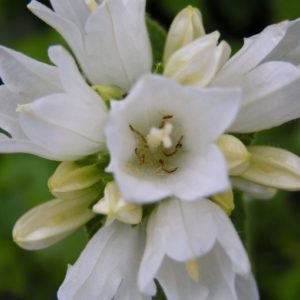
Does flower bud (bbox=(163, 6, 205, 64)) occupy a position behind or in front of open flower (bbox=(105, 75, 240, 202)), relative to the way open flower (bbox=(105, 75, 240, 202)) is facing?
behind

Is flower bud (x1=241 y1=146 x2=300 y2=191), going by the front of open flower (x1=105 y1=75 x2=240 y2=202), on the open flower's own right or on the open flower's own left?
on the open flower's own left

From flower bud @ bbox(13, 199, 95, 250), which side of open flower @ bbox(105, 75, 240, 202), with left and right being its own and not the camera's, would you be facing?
right

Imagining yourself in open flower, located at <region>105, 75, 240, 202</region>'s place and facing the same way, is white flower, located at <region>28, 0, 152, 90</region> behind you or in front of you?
behind

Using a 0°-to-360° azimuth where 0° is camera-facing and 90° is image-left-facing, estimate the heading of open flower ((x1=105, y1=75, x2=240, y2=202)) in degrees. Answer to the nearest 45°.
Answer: approximately 0°
